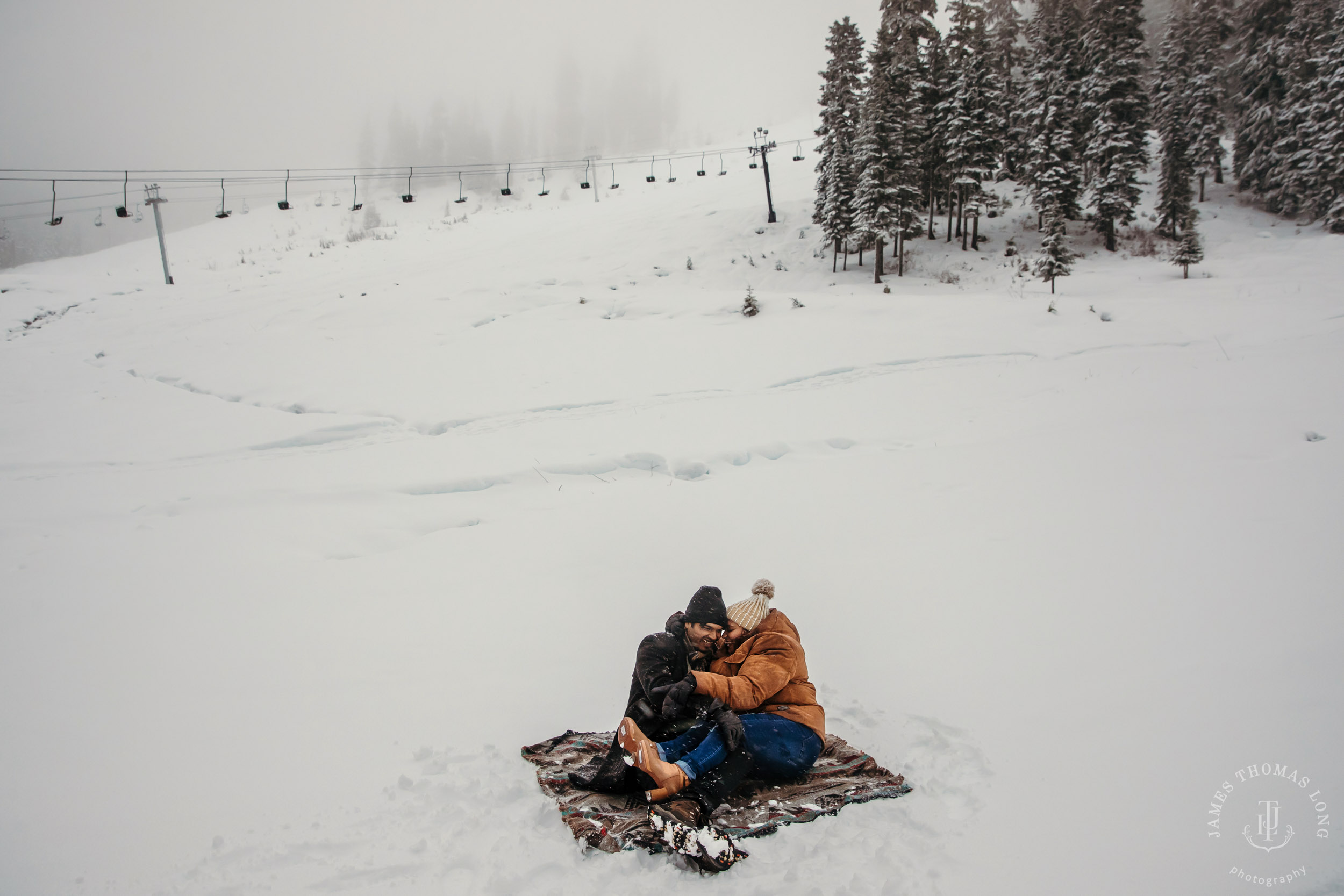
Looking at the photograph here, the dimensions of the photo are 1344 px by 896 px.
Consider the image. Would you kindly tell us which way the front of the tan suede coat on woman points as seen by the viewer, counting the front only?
to the viewer's left

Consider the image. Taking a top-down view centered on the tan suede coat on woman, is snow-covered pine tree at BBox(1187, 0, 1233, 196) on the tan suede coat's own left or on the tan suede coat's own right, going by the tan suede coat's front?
on the tan suede coat's own right

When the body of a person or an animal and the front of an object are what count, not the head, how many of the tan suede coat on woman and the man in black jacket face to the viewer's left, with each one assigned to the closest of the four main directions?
1

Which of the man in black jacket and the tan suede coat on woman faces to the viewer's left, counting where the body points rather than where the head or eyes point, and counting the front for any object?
the tan suede coat on woman

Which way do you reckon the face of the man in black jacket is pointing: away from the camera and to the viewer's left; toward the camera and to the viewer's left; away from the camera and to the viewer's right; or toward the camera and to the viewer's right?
toward the camera and to the viewer's right

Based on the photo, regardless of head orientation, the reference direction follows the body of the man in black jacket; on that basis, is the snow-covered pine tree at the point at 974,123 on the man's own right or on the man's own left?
on the man's own left
